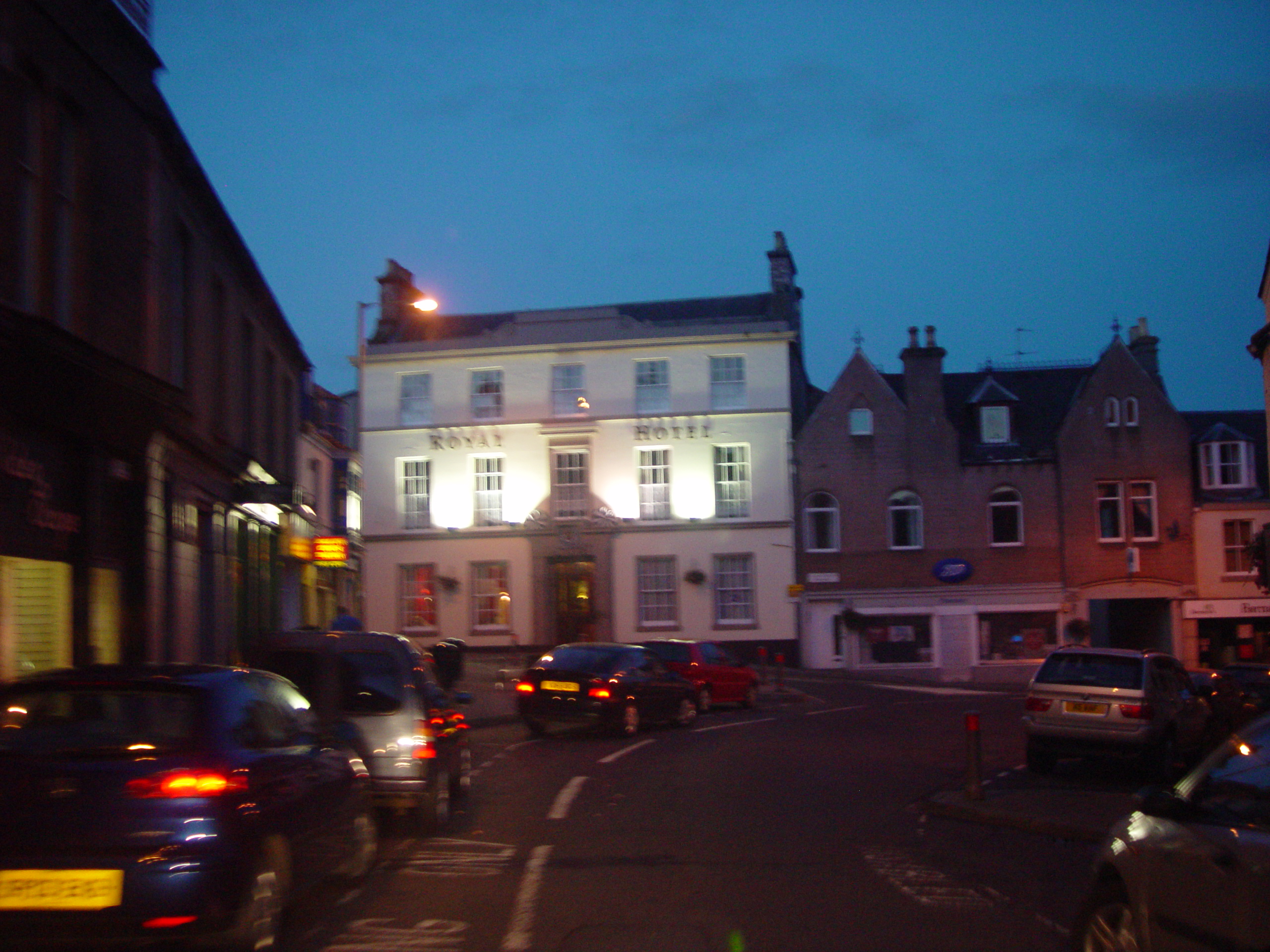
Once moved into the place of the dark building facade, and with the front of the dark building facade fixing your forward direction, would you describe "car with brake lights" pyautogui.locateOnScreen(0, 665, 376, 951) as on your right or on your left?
on your right

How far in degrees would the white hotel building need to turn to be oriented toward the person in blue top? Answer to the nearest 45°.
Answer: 0° — it already faces them

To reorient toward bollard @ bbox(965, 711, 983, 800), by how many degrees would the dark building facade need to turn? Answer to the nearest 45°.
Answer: approximately 45° to its right

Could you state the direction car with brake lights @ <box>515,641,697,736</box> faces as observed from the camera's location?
facing away from the viewer and to the right of the viewer

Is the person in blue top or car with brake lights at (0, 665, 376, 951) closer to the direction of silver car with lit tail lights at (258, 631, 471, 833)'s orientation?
the person in blue top

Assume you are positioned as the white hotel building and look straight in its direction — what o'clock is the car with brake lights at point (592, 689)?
The car with brake lights is roughly at 12 o'clock from the white hotel building.

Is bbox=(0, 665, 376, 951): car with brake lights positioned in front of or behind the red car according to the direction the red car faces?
behind

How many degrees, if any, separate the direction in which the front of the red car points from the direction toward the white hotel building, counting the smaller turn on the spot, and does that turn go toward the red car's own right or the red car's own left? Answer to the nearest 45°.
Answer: approximately 45° to the red car's own left

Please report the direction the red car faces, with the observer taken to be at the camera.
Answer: facing away from the viewer and to the right of the viewer

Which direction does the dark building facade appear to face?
to the viewer's right

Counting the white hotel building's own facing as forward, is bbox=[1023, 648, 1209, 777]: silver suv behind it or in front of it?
in front

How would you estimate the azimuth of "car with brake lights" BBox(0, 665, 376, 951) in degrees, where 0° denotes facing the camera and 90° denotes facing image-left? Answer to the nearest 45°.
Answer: approximately 225°
